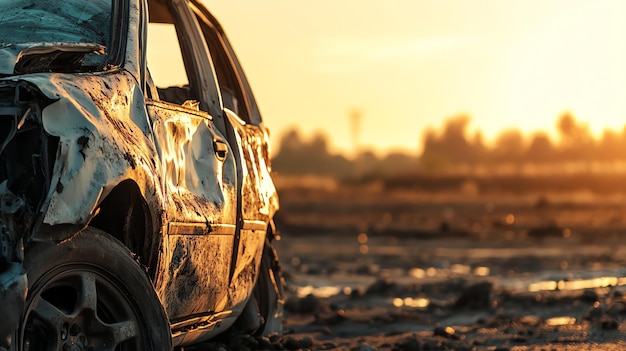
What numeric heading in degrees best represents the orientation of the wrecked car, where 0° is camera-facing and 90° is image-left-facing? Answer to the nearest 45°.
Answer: approximately 45°
